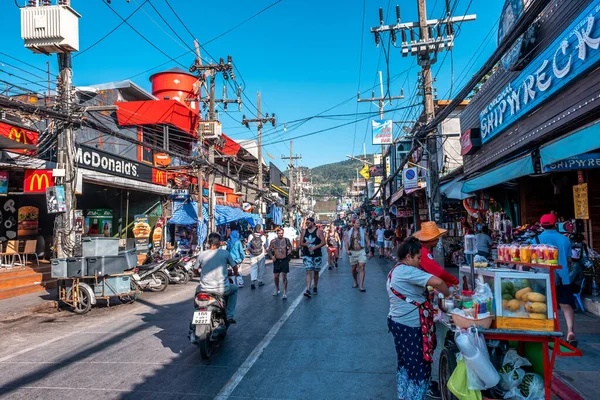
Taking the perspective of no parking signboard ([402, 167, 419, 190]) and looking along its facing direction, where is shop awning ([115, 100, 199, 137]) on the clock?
The shop awning is roughly at 3 o'clock from the no parking signboard.

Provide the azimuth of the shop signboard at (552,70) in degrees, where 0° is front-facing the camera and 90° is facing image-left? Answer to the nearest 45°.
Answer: approximately 45°

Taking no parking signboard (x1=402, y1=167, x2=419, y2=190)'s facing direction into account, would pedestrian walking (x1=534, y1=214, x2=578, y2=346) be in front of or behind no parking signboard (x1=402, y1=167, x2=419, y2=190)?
in front

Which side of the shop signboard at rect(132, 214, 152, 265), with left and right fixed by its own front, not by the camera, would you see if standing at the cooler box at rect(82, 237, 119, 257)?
front

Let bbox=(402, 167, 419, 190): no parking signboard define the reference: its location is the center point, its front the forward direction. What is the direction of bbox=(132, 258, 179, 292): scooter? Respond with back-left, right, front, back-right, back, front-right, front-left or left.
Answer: front-right

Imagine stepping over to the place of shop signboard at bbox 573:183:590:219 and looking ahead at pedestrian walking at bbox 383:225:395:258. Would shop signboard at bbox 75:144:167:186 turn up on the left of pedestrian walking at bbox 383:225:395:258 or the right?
left

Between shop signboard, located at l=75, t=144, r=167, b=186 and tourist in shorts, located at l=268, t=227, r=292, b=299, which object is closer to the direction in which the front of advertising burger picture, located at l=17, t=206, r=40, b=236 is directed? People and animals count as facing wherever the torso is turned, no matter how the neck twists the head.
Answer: the tourist in shorts

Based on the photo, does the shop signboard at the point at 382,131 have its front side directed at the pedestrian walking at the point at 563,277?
yes

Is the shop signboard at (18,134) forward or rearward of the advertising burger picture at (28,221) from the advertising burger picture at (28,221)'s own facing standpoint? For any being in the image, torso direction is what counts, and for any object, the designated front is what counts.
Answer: forward
